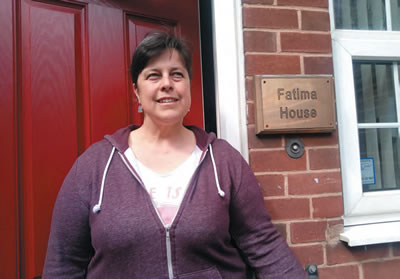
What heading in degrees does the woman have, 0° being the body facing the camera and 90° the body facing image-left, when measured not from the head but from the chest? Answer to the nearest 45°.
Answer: approximately 0°

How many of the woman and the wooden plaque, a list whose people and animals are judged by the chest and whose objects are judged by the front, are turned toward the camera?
2

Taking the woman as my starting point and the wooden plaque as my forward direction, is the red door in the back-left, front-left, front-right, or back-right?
back-left

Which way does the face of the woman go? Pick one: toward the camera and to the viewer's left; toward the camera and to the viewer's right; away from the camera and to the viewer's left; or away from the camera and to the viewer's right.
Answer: toward the camera and to the viewer's right

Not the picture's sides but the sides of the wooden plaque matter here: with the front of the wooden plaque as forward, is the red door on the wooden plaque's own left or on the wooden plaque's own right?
on the wooden plaque's own right

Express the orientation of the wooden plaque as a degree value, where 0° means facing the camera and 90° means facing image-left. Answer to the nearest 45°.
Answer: approximately 0°
